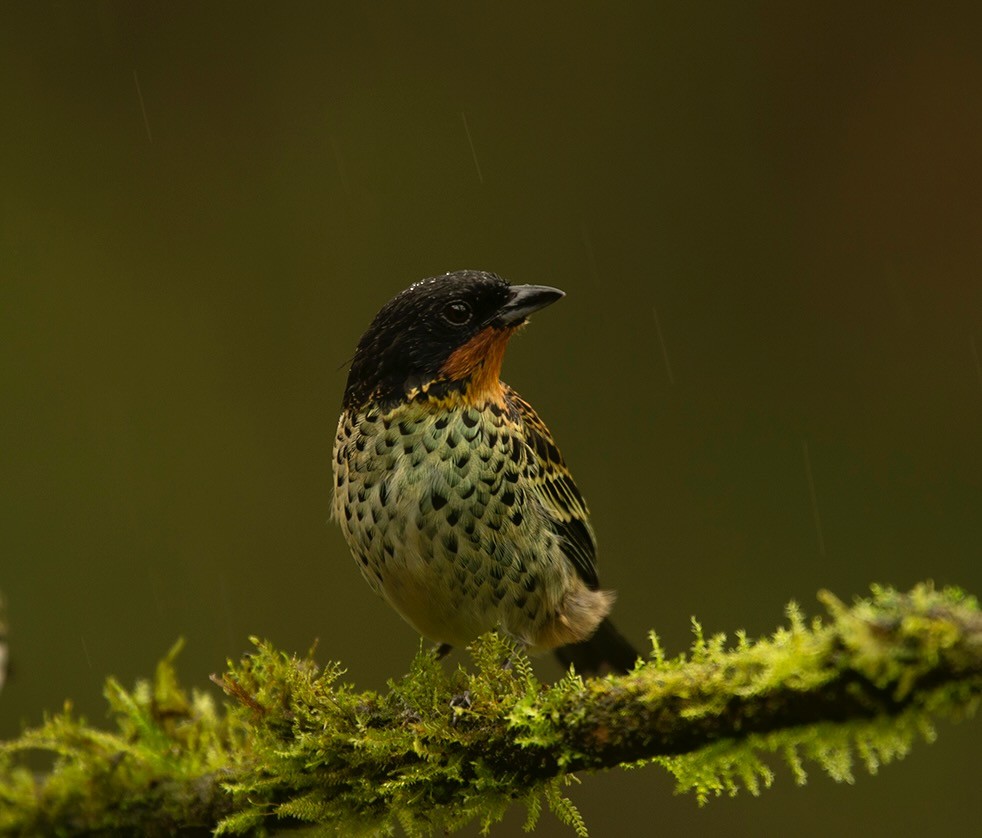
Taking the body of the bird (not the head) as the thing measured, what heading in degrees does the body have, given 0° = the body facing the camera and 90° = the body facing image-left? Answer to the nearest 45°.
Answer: approximately 45°
